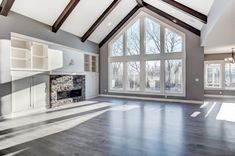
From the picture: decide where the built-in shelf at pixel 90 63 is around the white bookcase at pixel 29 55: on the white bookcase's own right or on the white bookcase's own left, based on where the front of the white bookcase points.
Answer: on the white bookcase's own left

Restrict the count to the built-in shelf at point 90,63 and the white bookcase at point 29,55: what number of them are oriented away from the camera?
0

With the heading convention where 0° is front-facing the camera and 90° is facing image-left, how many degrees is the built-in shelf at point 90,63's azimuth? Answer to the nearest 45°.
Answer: approximately 315°

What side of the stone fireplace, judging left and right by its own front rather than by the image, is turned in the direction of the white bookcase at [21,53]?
right

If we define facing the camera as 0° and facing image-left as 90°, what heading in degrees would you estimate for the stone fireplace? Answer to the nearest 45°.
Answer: approximately 315°

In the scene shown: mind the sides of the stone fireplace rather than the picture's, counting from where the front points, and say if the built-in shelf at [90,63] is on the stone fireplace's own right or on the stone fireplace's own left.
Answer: on the stone fireplace's own left

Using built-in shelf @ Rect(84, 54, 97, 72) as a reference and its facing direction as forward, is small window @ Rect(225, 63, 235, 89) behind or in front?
in front

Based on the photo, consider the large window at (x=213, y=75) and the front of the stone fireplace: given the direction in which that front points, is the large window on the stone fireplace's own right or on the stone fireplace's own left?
on the stone fireplace's own left

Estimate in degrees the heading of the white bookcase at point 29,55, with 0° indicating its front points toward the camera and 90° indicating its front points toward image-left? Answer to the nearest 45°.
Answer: approximately 315°

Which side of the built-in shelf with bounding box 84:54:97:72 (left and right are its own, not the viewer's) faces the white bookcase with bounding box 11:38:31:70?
right

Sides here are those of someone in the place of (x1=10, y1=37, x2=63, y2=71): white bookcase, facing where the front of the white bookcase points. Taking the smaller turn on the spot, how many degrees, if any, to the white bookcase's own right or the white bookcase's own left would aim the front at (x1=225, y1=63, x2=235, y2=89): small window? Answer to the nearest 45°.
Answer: approximately 45° to the white bookcase's own left
